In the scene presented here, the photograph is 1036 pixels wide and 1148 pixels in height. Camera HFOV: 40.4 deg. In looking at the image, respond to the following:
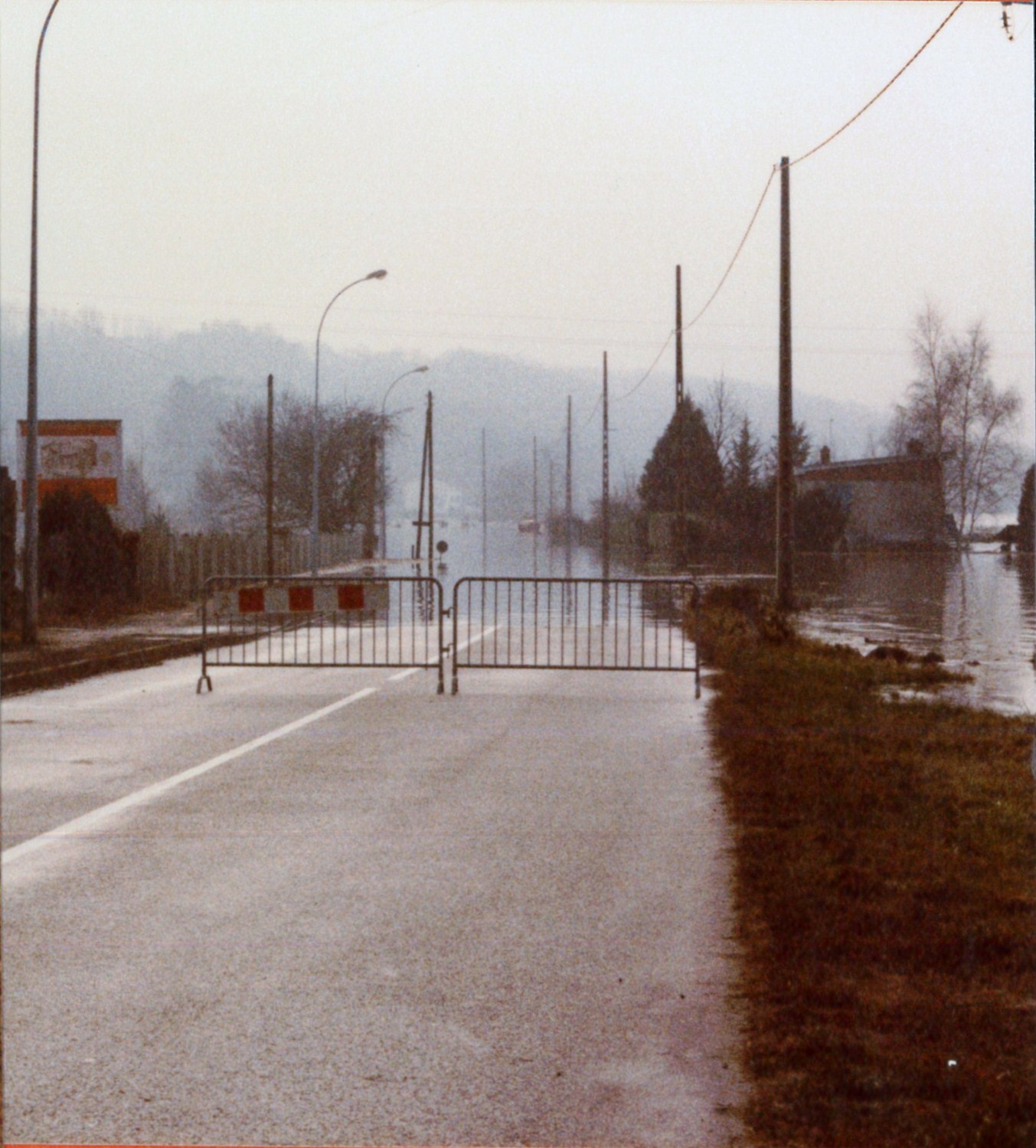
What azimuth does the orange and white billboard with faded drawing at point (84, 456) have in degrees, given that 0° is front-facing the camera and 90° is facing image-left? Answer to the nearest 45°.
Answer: approximately 0°

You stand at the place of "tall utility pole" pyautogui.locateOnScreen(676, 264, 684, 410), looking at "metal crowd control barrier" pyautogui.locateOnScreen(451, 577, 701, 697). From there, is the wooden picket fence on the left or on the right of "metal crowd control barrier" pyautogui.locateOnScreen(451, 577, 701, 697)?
right

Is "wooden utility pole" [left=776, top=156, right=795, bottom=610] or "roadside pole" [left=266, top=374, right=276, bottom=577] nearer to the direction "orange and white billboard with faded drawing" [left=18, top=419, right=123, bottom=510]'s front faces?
the wooden utility pole

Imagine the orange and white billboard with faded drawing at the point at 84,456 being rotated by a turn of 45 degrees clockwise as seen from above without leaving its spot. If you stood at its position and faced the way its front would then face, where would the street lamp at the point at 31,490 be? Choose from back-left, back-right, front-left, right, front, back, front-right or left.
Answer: front-left

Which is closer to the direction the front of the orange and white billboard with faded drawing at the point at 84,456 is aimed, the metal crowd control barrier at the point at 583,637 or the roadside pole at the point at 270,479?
the metal crowd control barrier

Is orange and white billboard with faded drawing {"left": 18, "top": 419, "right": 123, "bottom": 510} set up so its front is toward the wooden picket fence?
no

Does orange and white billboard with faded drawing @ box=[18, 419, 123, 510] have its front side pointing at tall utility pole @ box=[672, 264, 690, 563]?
no

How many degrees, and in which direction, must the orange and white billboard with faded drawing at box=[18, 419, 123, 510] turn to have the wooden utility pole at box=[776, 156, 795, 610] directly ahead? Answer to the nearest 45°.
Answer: approximately 45° to its left

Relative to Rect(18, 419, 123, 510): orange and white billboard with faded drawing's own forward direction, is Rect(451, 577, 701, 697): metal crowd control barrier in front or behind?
in front

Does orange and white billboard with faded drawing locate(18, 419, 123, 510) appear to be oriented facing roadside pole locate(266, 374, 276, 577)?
no
